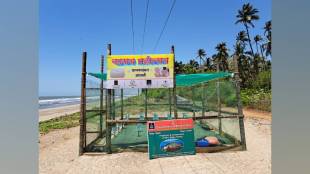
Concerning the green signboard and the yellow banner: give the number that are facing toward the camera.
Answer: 2

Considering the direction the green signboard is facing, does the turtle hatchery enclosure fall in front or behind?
behind

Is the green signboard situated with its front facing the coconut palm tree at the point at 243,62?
no

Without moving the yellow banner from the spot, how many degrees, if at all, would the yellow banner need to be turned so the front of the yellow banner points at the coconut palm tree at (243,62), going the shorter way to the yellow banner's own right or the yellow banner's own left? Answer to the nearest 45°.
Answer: approximately 135° to the yellow banner's own left

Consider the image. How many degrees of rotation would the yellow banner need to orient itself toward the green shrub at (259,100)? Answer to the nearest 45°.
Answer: approximately 135° to its left

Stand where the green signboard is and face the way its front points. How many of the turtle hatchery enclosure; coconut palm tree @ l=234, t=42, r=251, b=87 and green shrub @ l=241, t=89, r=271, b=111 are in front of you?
0

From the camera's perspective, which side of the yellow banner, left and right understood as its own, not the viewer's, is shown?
front

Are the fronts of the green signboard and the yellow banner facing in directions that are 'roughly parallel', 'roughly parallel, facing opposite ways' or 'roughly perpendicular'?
roughly parallel
